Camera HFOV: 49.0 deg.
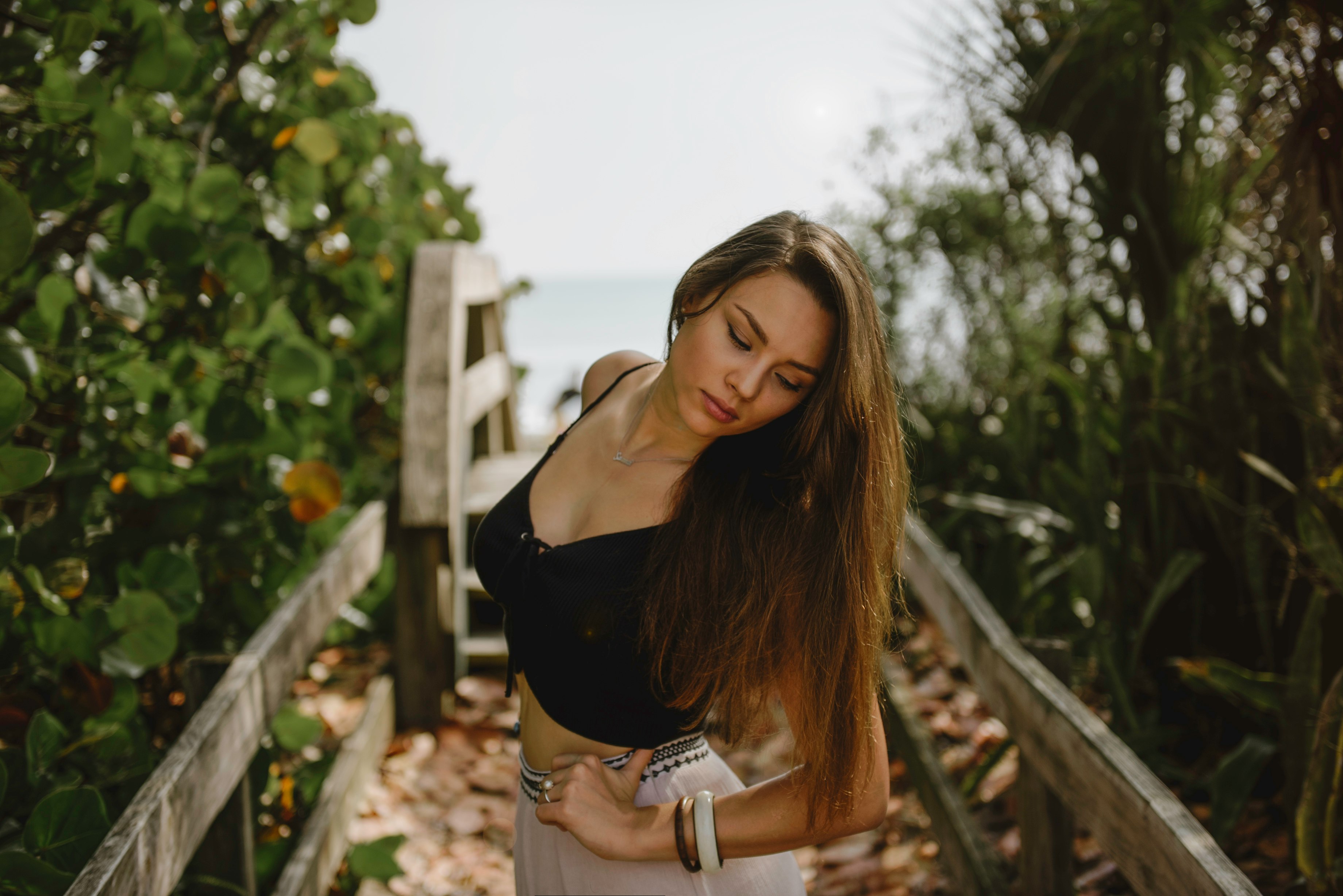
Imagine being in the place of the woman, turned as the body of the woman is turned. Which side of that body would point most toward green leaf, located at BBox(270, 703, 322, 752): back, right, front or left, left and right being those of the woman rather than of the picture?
right

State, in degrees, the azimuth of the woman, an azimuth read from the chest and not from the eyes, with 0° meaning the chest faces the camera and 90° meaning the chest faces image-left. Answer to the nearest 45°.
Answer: approximately 45°

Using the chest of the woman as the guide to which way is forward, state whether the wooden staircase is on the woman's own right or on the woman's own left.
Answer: on the woman's own right
